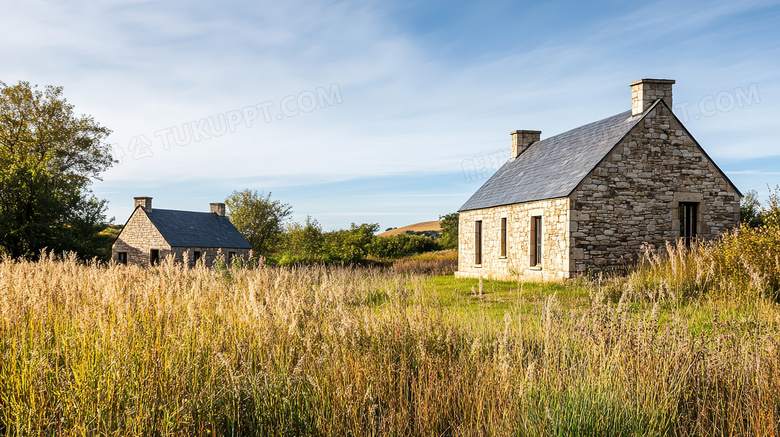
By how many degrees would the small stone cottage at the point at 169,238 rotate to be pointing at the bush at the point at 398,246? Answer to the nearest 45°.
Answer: approximately 45° to its left

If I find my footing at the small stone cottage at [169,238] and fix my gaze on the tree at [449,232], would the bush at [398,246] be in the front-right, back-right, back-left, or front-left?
front-right

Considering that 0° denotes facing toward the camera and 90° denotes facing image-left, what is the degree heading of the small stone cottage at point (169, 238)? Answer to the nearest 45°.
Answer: approximately 315°

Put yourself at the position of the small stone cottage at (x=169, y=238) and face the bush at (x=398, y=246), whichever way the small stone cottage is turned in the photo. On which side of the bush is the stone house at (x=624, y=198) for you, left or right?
right
